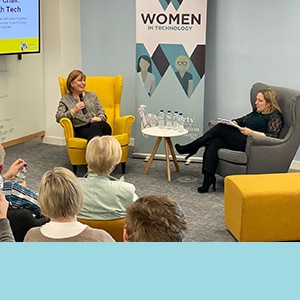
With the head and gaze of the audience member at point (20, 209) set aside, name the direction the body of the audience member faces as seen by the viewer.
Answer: to the viewer's right

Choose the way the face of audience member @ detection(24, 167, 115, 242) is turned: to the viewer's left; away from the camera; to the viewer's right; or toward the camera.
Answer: away from the camera

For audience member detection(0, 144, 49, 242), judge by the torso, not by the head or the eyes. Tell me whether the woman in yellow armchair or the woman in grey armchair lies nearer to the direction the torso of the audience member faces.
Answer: the woman in grey armchair

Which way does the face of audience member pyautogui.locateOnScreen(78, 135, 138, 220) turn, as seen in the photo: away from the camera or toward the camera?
away from the camera

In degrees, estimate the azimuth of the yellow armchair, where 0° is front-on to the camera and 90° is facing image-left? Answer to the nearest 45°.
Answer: approximately 0°

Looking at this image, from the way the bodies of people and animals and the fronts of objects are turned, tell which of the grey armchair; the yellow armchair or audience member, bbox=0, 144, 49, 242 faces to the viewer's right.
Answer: the audience member

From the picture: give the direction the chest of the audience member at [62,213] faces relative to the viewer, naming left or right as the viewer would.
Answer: facing away from the viewer

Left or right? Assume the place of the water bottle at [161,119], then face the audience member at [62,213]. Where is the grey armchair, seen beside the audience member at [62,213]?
left

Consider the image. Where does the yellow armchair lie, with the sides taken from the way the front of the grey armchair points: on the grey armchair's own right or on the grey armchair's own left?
on the grey armchair's own right
